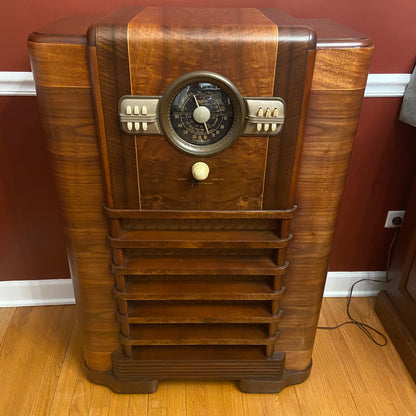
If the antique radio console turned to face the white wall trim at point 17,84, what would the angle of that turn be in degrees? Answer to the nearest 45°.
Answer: approximately 135° to its right

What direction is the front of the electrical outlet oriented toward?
toward the camera

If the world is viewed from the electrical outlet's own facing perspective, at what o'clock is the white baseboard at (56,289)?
The white baseboard is roughly at 2 o'clock from the electrical outlet.

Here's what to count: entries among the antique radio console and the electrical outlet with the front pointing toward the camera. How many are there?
2

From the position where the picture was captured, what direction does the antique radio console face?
facing the viewer

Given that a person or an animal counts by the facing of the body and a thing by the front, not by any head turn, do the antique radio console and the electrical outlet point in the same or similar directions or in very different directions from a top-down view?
same or similar directions
